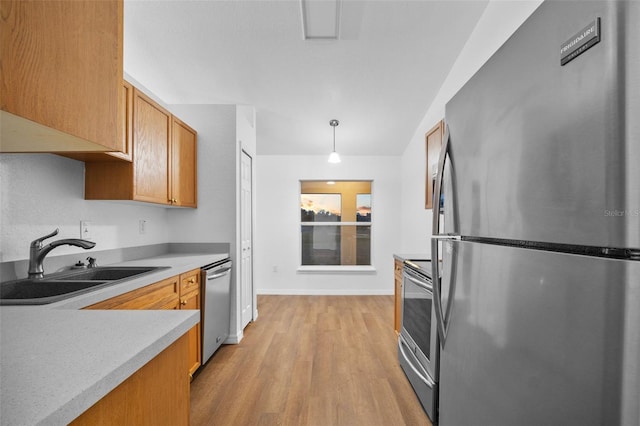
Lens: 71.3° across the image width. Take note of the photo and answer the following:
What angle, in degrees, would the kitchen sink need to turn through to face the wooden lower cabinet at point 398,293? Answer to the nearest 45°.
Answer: approximately 45° to its left

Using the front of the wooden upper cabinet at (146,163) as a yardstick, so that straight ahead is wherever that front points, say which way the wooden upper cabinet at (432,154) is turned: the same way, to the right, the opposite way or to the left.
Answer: the opposite way

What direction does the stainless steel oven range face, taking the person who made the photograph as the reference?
facing to the left of the viewer

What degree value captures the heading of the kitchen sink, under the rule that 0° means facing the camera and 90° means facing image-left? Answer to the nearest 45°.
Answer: approximately 315°

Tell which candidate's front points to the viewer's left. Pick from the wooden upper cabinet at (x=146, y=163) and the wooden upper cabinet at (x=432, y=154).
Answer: the wooden upper cabinet at (x=432, y=154)

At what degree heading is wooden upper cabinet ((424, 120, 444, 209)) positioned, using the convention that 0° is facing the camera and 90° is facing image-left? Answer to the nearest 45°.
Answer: approximately 90°

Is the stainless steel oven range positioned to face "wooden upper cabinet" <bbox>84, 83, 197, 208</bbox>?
yes

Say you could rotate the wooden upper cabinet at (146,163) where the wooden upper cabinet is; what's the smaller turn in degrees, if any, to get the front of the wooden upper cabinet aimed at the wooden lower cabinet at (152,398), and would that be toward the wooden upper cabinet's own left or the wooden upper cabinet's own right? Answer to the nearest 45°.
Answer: approximately 45° to the wooden upper cabinet's own right

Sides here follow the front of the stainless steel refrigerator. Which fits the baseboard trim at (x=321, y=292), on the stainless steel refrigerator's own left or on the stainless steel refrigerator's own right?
on the stainless steel refrigerator's own right

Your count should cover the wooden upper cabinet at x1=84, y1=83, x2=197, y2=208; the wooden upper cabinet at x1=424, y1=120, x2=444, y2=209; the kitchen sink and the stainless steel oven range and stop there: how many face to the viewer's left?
2

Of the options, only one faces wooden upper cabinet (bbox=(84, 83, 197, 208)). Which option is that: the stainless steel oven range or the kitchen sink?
the stainless steel oven range

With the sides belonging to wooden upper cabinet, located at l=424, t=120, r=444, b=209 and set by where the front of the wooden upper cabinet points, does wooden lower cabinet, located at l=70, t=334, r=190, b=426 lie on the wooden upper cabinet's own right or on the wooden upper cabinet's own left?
on the wooden upper cabinet's own left

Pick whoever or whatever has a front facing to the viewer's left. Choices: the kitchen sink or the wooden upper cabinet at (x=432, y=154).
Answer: the wooden upper cabinet
